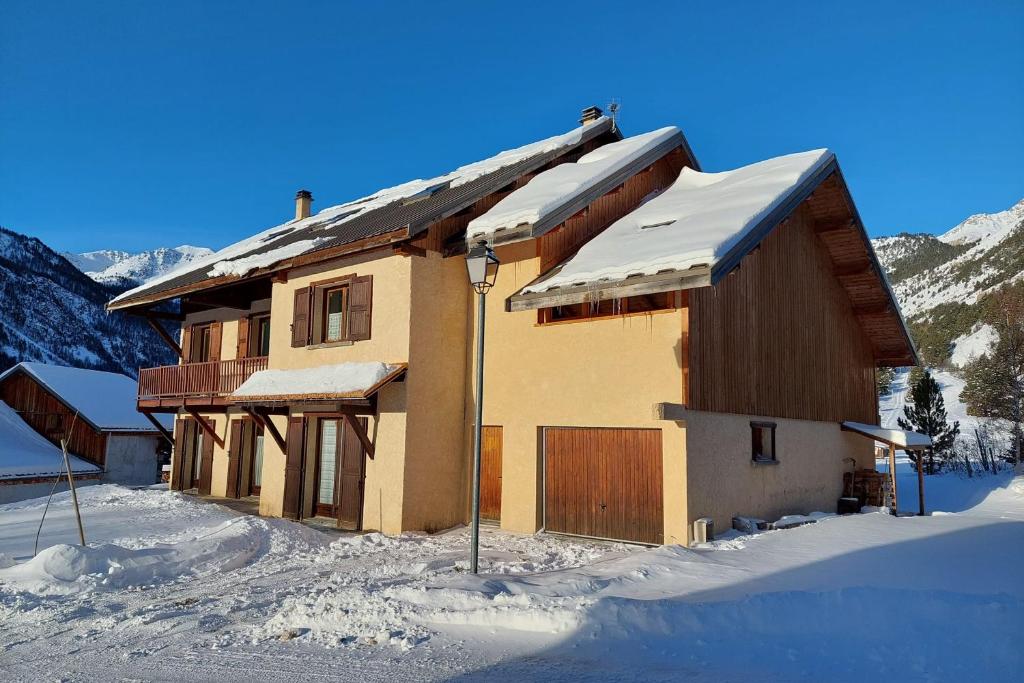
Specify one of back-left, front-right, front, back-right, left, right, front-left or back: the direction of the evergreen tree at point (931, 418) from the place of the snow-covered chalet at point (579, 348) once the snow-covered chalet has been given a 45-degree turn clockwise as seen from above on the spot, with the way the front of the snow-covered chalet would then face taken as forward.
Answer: back-right

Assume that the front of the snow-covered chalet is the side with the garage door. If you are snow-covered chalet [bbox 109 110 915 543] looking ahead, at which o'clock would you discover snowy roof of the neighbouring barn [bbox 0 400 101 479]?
The snowy roof of the neighbouring barn is roughly at 3 o'clock from the snow-covered chalet.

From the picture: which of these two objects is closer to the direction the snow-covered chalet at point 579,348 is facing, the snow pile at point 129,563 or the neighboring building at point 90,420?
the snow pile

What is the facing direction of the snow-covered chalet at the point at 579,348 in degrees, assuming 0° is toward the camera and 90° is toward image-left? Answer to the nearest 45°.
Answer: approximately 45°

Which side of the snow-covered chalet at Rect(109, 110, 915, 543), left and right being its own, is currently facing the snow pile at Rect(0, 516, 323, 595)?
front

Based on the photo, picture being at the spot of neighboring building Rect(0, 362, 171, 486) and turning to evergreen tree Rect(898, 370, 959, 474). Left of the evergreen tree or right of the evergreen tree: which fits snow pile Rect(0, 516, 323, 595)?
right

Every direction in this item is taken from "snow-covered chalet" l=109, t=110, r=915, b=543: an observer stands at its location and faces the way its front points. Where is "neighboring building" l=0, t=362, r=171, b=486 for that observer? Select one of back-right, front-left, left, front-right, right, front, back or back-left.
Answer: right
